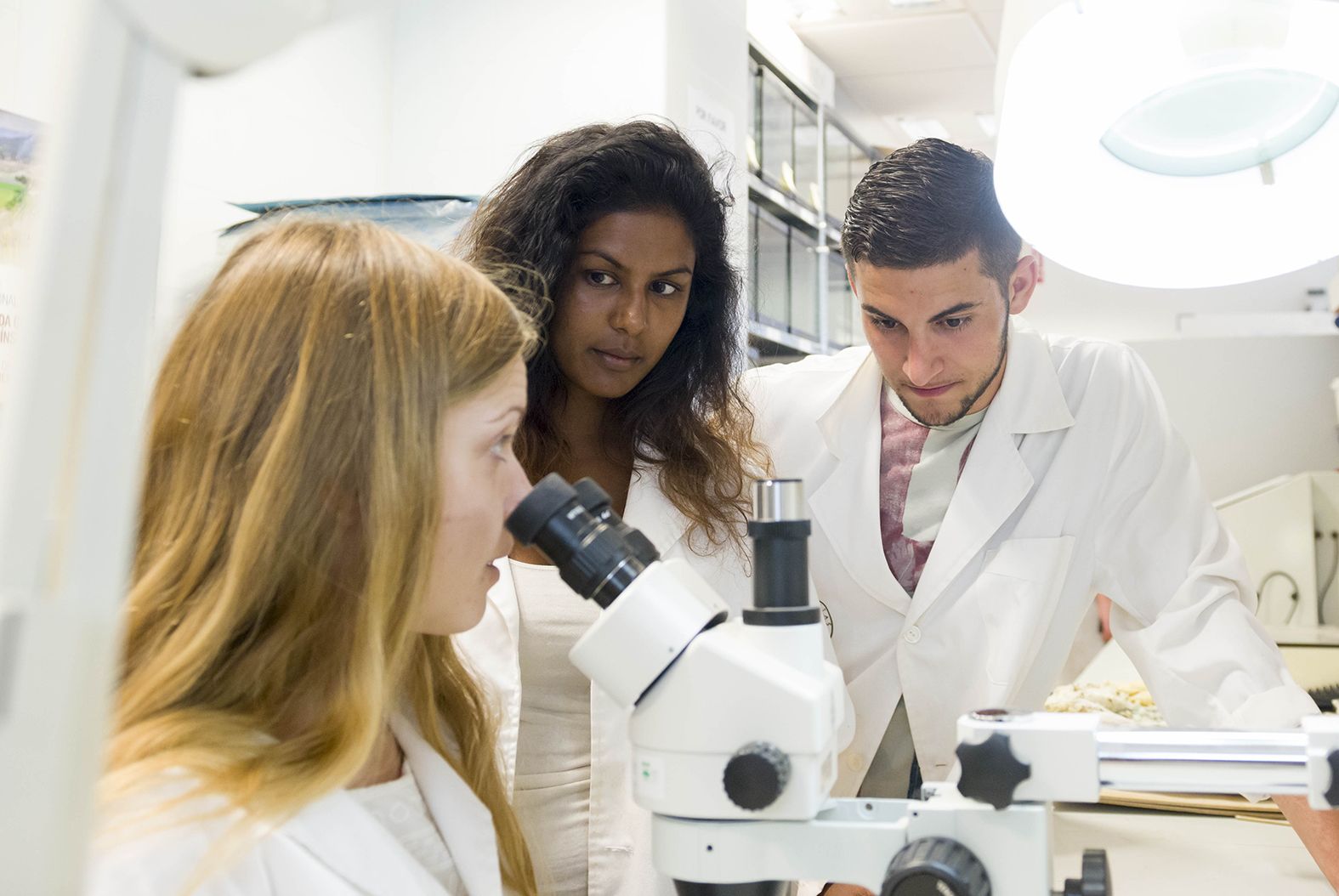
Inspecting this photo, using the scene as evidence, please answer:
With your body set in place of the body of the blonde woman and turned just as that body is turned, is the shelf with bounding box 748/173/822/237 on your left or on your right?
on your left

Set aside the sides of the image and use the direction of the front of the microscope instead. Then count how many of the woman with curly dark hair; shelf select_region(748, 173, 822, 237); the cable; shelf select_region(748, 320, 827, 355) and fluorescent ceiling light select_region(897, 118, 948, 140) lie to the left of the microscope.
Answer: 0

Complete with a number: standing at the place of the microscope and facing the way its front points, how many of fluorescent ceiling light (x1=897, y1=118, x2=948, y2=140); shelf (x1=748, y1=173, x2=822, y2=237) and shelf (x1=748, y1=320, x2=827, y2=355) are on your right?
3

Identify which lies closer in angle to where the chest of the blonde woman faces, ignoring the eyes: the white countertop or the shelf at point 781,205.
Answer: the white countertop

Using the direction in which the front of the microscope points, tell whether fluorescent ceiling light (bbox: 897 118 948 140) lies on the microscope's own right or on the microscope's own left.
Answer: on the microscope's own right

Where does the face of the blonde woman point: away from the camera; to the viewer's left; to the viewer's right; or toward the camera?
to the viewer's right

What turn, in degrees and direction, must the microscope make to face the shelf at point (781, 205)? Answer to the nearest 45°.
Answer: approximately 90° to its right

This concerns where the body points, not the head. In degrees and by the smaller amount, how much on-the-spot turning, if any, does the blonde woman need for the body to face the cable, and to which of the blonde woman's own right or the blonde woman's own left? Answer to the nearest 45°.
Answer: approximately 45° to the blonde woman's own left

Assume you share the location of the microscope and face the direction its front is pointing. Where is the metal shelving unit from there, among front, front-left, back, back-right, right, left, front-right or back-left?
right

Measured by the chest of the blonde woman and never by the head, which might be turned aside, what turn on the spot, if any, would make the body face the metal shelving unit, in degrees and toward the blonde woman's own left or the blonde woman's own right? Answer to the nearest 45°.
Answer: approximately 45° to the blonde woman's own left

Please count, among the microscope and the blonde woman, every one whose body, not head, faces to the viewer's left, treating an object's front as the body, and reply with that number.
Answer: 1

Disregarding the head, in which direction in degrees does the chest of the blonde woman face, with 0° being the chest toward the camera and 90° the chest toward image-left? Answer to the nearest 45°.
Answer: approximately 270°

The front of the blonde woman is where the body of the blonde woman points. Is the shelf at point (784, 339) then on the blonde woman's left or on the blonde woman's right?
on the blonde woman's left

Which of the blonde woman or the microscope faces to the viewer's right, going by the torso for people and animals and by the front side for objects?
the blonde woman

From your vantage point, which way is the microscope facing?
to the viewer's left
